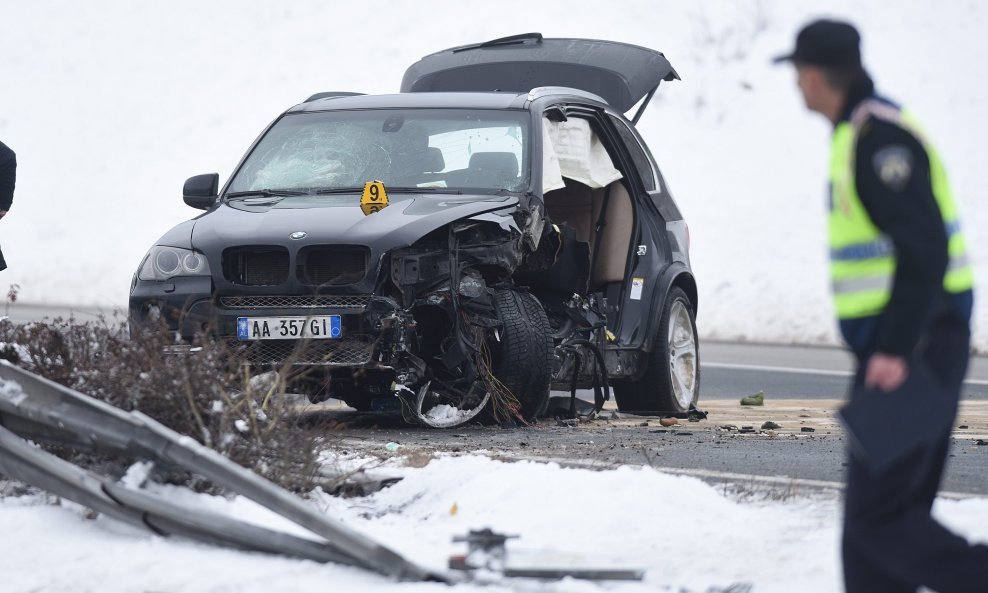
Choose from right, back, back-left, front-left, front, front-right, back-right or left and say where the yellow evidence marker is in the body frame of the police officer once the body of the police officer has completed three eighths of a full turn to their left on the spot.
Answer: back

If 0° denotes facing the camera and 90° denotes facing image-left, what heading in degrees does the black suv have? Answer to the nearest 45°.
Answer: approximately 45°

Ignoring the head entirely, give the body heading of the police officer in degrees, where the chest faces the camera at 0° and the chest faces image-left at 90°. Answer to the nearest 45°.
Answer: approximately 90°

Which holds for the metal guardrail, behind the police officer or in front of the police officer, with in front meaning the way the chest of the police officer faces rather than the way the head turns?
in front

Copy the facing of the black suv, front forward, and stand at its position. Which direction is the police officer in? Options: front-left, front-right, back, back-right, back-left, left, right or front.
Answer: front-left

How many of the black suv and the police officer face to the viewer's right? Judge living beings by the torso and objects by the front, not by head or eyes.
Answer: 0

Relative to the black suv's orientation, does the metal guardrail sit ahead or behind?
ahead
